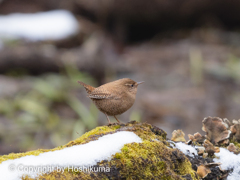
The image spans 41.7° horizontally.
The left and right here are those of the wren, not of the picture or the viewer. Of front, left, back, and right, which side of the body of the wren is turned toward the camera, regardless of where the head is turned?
right
